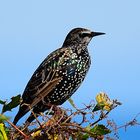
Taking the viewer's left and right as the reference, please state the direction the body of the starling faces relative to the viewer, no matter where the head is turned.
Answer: facing to the right of the viewer
